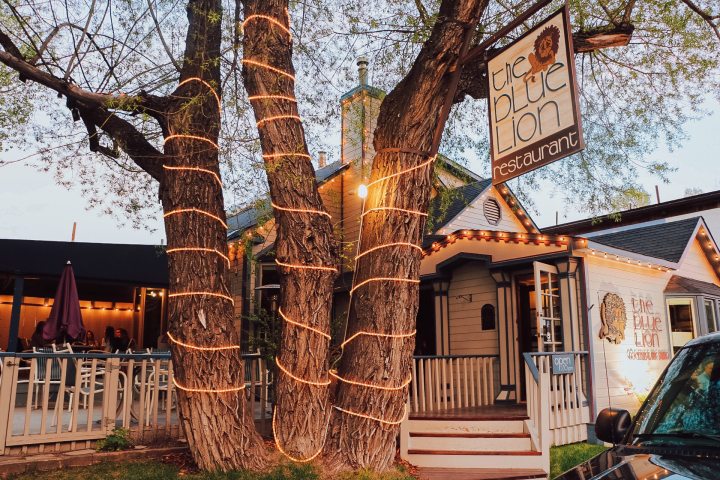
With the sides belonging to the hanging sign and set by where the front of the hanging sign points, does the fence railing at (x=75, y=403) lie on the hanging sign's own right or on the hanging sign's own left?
on the hanging sign's own right

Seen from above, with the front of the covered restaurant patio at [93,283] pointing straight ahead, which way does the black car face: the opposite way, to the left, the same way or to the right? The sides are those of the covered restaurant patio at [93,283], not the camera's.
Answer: to the right

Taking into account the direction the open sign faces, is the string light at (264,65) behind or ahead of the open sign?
ahead

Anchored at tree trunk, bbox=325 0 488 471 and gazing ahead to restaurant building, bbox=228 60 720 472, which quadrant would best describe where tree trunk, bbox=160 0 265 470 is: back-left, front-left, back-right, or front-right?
back-left

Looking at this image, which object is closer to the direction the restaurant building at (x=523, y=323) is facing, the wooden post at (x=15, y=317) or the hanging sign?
the hanging sign

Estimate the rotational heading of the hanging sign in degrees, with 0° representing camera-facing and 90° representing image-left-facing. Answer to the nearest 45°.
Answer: approximately 45°

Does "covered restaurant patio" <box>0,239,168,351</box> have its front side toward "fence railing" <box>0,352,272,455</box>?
yes

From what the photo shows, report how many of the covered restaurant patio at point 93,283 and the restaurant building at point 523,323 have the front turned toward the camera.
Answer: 2

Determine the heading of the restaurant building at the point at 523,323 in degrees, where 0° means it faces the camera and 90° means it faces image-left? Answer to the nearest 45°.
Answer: approximately 0°

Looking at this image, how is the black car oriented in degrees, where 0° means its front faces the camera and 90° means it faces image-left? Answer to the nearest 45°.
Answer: approximately 45°

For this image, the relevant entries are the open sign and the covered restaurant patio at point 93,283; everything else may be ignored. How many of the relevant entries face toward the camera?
2

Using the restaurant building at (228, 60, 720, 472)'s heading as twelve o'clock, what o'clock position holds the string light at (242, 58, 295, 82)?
The string light is roughly at 1 o'clock from the restaurant building.

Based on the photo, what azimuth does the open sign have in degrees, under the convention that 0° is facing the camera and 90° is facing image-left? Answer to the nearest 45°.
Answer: approximately 0°
